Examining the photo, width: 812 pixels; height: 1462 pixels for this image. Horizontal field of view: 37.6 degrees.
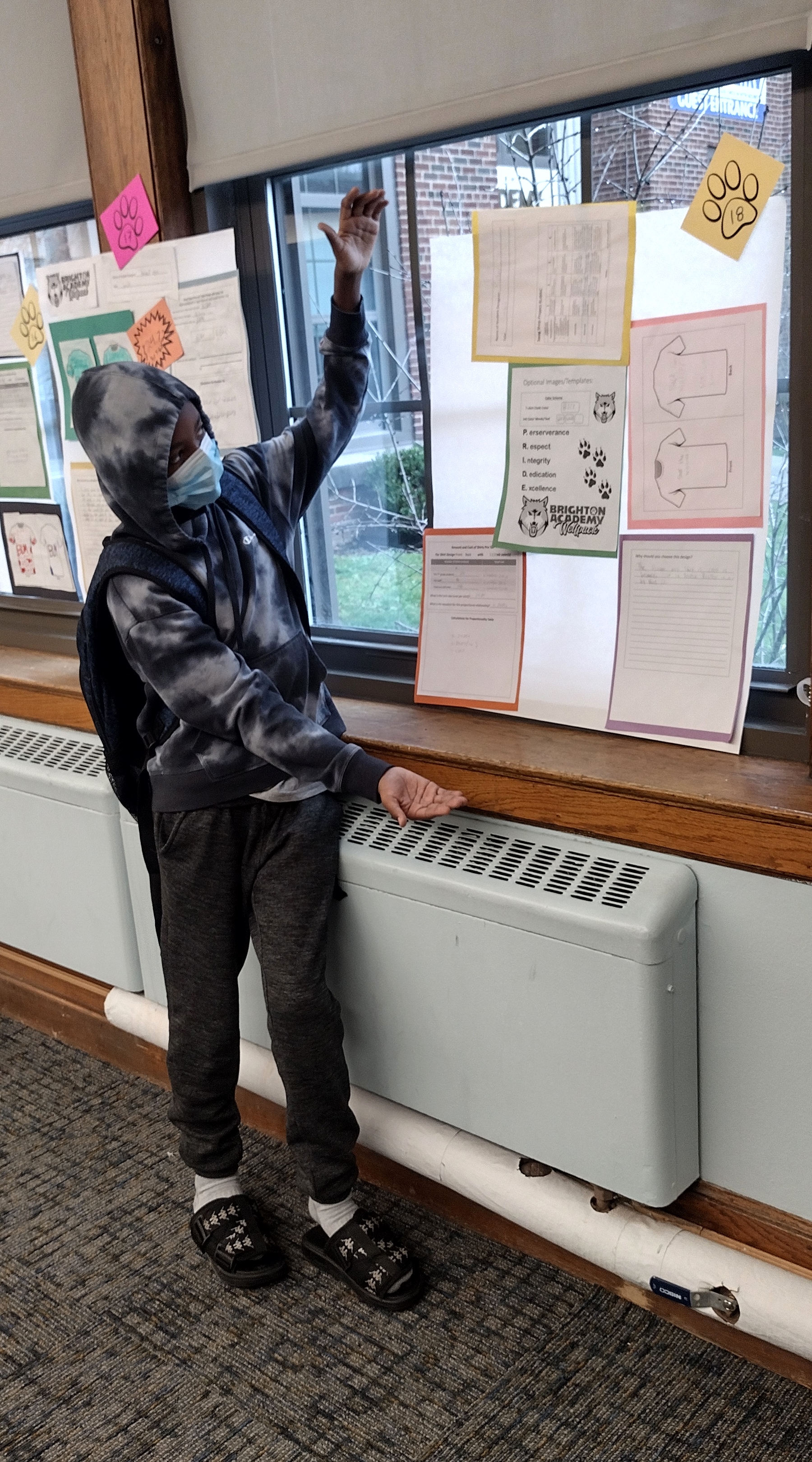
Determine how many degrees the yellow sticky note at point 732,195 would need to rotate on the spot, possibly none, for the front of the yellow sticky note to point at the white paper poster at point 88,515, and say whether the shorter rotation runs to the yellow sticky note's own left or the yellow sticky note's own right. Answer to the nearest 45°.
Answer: approximately 135° to the yellow sticky note's own right

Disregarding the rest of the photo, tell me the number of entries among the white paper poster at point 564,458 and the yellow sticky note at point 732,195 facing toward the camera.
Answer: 2

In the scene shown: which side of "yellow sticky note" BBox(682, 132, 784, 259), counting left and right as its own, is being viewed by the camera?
front

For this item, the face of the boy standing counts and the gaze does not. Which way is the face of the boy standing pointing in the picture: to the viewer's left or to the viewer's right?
to the viewer's right

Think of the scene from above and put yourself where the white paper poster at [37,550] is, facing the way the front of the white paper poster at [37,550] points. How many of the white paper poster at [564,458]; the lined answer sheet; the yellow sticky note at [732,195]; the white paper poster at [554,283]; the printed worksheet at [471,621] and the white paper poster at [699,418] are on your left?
6

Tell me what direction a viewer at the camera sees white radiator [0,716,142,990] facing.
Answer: facing the viewer and to the left of the viewer

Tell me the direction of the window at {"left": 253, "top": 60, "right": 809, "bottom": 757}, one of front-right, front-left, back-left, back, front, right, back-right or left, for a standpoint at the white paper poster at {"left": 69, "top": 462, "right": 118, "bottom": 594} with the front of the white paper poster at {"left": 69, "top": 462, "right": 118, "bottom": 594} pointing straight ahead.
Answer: front-left

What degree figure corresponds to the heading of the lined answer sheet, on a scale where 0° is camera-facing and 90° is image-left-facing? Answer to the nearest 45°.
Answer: approximately 0°

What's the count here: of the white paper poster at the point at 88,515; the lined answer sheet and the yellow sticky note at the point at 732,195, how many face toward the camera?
3

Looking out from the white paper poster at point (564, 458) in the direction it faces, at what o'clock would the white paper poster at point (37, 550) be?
the white paper poster at point (37, 550) is roughly at 4 o'clock from the white paper poster at point (564, 458).

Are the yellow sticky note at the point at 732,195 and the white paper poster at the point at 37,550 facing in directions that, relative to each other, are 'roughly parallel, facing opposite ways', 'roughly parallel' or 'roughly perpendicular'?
roughly parallel

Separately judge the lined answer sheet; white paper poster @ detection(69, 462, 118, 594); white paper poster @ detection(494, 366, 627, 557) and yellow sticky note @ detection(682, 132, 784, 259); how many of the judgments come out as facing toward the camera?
4

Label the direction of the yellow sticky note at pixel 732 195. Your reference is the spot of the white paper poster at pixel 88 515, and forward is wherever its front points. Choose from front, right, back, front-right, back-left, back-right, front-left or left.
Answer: front-left

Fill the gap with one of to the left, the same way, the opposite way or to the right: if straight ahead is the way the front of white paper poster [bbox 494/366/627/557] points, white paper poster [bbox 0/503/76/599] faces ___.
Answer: the same way

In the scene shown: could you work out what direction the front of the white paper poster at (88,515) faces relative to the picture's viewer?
facing the viewer
